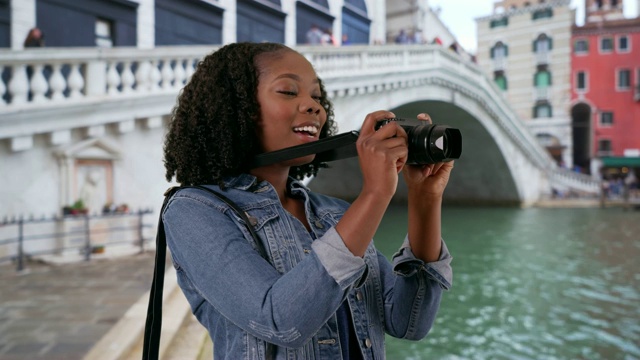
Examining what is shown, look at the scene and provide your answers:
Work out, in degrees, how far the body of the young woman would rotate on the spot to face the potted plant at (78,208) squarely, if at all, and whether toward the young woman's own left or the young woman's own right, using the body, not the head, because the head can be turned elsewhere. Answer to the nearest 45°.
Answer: approximately 180°

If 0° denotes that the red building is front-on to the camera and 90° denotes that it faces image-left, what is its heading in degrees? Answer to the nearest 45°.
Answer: approximately 0°

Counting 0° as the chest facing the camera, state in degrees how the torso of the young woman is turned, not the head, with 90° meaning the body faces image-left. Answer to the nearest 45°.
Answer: approximately 315°
